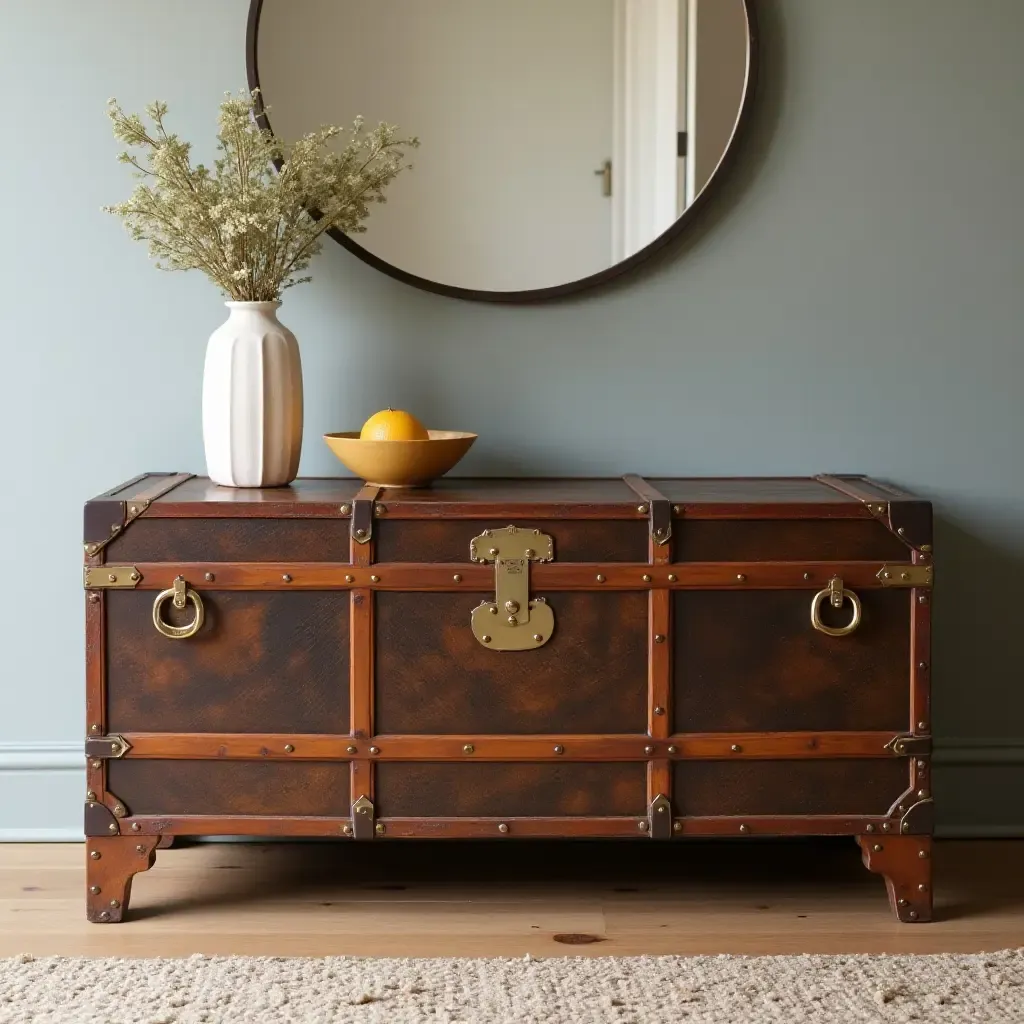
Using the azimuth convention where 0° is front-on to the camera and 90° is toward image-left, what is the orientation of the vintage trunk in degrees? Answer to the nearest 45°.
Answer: approximately 0°
